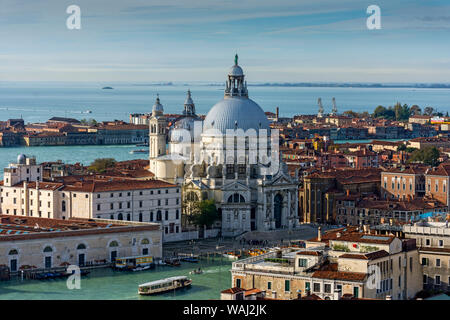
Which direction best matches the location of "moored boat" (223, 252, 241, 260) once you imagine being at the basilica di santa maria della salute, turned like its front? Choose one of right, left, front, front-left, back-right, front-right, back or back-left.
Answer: front-right

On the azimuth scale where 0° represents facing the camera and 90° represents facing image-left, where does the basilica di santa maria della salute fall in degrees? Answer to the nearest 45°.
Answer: approximately 315°

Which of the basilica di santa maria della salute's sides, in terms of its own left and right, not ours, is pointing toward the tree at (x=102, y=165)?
back

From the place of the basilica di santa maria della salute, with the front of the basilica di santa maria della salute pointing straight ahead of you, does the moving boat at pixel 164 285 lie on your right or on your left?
on your right

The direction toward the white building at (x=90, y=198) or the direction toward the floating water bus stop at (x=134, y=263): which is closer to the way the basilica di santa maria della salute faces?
the floating water bus stop

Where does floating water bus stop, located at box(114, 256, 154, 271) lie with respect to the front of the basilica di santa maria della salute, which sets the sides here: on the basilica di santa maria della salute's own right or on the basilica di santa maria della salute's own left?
on the basilica di santa maria della salute's own right

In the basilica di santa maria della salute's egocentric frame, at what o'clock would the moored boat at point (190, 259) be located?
The moored boat is roughly at 2 o'clock from the basilica di santa maria della salute.

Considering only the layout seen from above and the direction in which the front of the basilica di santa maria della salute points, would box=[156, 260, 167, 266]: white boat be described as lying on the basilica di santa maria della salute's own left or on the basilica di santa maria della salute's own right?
on the basilica di santa maria della salute's own right
